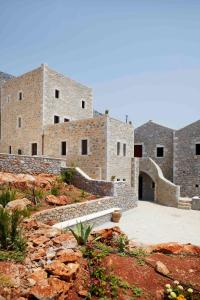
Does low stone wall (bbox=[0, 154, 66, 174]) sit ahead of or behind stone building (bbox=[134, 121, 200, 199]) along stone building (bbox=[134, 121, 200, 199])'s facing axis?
ahead

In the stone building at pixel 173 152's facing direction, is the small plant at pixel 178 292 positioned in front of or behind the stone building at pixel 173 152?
in front

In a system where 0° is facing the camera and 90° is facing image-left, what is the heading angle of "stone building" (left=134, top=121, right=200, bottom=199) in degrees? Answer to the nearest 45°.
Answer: approximately 0°

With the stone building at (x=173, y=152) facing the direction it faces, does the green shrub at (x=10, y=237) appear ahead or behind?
ahead

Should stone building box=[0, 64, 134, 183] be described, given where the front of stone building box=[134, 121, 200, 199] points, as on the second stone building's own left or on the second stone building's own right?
on the second stone building's own right

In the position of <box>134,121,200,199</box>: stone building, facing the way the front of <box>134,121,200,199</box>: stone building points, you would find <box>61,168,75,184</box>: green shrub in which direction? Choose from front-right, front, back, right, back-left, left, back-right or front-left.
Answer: front-right

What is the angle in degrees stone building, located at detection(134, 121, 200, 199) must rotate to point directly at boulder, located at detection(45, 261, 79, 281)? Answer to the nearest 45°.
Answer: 0° — it already faces it
